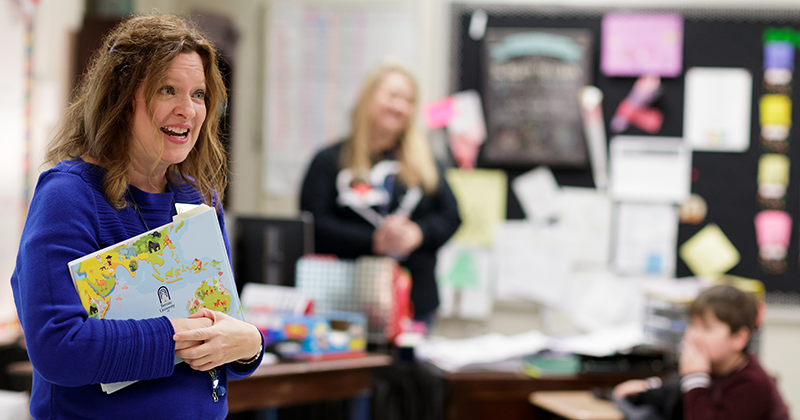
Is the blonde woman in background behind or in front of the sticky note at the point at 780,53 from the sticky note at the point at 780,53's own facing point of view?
in front

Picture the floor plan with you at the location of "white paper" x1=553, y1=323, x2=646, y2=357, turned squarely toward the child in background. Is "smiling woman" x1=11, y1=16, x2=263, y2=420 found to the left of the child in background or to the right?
right

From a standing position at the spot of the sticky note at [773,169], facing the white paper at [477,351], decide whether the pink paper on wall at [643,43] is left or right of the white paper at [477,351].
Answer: right

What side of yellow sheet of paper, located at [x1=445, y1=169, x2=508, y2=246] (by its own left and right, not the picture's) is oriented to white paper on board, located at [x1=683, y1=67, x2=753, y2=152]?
left

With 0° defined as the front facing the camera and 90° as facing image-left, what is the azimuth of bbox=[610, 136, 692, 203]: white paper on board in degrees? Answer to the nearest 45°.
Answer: approximately 0°

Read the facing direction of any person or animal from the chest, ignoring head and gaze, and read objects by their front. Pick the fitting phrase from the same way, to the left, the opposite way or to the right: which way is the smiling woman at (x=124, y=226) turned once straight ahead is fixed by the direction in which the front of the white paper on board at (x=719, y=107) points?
to the left

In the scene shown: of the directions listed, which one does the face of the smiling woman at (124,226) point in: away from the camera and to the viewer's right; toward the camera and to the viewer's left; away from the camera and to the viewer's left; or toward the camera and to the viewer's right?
toward the camera and to the viewer's right

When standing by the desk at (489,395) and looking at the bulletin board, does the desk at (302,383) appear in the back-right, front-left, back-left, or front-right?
back-left

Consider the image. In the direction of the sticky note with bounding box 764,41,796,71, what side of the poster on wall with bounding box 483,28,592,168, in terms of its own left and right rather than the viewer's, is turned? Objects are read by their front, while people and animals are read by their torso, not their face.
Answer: left
